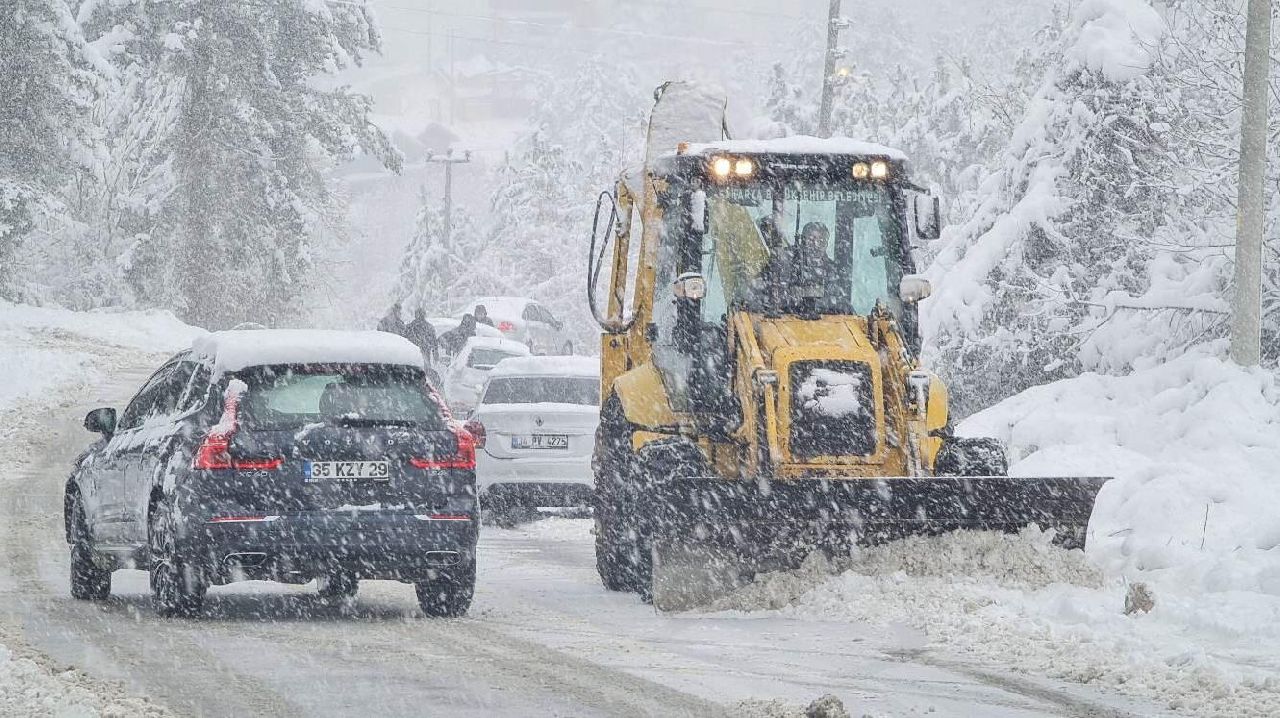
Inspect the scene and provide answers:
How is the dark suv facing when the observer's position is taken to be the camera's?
facing away from the viewer and to the left of the viewer

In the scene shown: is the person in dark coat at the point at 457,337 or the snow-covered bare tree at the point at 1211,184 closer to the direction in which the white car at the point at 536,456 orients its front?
the person in dark coat

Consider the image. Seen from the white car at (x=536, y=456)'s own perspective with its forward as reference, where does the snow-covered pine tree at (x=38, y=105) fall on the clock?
The snow-covered pine tree is roughly at 11 o'clock from the white car.

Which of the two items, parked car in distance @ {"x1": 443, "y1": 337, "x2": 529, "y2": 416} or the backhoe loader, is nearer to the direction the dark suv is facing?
the parked car in distance

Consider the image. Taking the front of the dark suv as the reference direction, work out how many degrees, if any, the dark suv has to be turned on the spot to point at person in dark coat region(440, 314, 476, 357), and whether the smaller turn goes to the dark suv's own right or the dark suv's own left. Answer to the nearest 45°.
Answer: approximately 45° to the dark suv's own right

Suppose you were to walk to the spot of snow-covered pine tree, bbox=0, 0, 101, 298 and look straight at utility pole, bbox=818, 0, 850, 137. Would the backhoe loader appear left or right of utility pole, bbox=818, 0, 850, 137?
right

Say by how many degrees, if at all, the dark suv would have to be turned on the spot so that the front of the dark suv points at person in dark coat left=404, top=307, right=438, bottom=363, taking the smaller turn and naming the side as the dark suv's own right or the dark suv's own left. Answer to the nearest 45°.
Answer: approximately 45° to the dark suv's own right

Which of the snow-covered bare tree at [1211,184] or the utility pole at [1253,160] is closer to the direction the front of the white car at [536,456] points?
the snow-covered bare tree

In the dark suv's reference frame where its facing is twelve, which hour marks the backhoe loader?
The backhoe loader is roughly at 4 o'clock from the dark suv.

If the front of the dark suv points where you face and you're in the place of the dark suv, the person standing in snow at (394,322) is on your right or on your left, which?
on your right

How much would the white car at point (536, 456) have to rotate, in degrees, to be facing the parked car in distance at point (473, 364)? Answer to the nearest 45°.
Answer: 0° — it already faces it

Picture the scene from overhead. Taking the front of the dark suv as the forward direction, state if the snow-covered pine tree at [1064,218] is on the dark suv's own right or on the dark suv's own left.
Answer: on the dark suv's own right

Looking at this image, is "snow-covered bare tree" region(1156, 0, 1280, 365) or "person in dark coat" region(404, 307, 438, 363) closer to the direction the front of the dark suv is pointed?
the person in dark coat

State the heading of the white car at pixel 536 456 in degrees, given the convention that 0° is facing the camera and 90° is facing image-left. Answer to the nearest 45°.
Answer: approximately 180°
